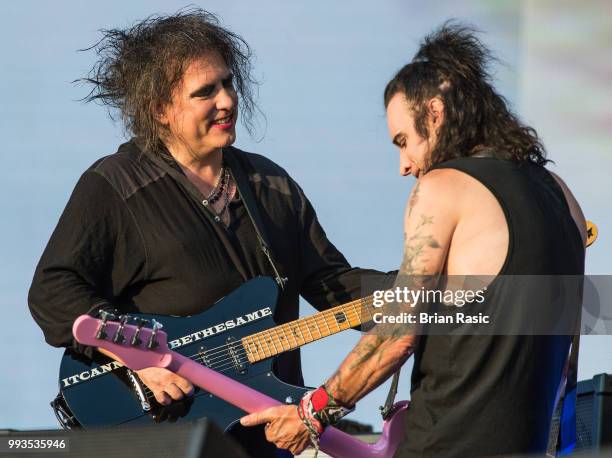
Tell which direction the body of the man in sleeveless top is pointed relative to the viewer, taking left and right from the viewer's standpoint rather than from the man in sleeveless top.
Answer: facing away from the viewer and to the left of the viewer

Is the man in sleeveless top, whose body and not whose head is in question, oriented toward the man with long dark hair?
yes

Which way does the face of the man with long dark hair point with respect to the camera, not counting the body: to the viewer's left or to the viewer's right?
to the viewer's right

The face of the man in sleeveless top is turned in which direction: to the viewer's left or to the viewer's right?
to the viewer's left

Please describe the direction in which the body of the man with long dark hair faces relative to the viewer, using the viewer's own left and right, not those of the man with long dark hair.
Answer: facing the viewer and to the right of the viewer

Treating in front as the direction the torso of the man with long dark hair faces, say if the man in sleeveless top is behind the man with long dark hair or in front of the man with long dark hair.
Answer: in front
